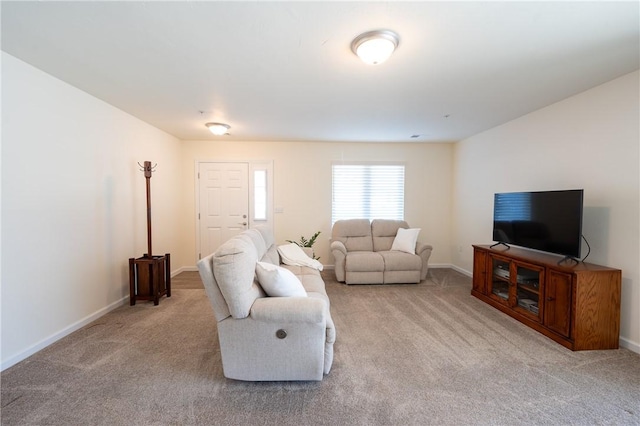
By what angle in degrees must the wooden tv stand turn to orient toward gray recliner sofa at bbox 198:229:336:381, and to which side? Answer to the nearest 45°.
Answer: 0° — it already faces it

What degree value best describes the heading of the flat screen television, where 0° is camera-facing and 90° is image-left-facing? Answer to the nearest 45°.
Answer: approximately 45°

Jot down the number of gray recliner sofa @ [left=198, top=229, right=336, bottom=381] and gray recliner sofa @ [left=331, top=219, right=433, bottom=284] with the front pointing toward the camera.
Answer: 1

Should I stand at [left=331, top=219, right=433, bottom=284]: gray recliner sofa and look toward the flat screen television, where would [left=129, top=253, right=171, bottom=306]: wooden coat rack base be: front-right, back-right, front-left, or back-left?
back-right

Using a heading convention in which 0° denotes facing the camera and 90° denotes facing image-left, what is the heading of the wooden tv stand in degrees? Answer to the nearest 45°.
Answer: approximately 45°

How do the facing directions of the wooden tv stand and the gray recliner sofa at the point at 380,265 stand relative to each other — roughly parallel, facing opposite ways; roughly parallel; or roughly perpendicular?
roughly perpendicular

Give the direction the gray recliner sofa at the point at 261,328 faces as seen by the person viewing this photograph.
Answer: facing to the right of the viewer

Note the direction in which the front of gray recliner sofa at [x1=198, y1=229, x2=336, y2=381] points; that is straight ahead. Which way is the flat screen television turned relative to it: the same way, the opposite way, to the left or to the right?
the opposite way

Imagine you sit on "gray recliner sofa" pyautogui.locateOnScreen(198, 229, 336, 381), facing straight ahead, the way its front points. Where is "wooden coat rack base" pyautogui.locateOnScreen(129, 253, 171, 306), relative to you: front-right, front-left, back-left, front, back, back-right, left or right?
back-left
